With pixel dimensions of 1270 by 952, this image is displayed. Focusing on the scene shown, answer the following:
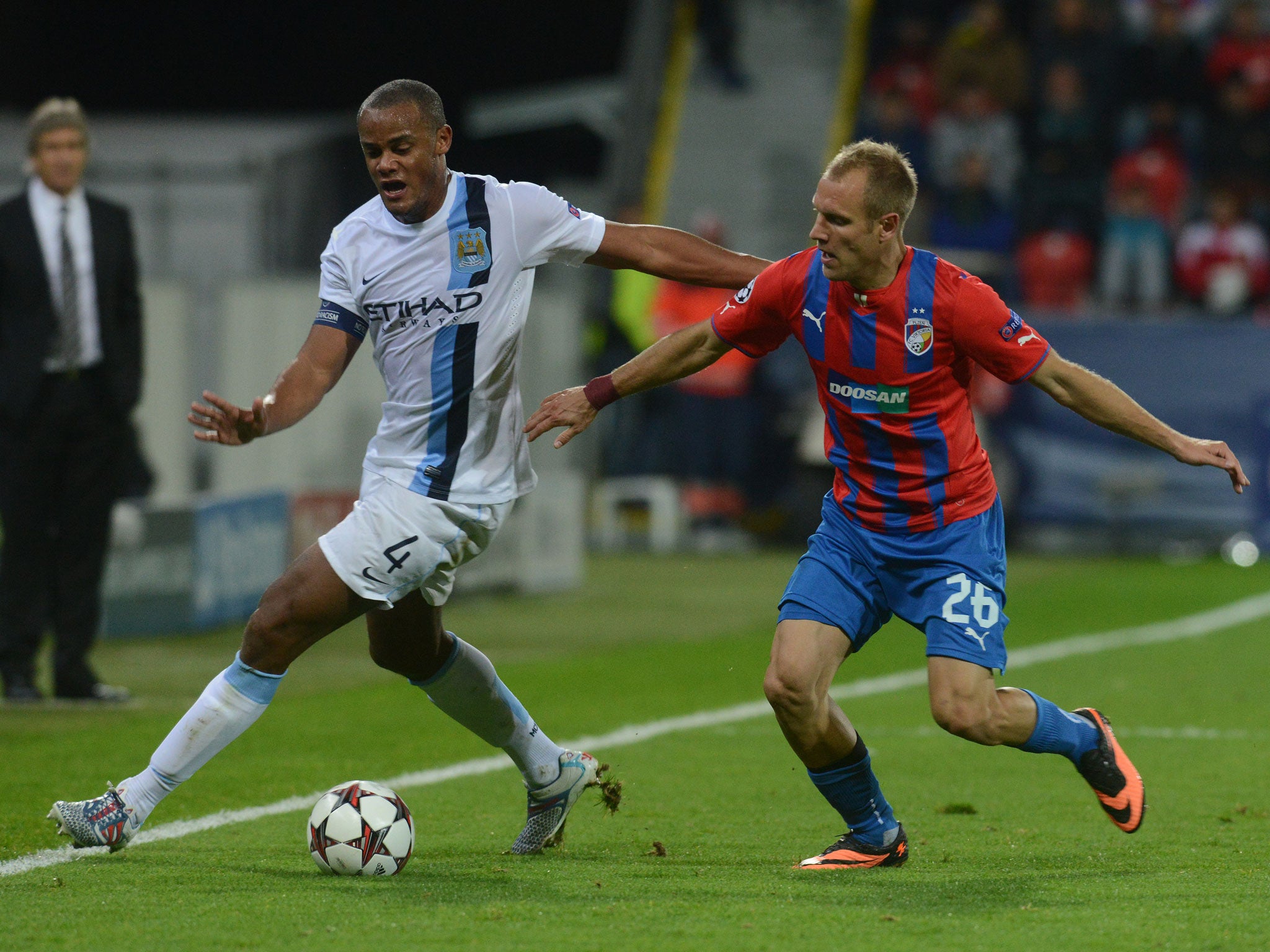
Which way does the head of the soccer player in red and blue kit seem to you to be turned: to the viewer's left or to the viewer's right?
to the viewer's left

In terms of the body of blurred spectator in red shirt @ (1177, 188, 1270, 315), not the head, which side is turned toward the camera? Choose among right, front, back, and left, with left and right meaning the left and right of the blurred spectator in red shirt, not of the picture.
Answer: front

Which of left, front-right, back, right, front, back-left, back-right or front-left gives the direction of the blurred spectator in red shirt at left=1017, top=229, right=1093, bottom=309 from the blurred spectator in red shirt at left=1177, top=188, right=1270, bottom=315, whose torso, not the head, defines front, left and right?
right

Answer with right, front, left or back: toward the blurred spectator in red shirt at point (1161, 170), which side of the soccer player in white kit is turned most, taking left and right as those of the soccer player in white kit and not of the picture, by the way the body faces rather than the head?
back

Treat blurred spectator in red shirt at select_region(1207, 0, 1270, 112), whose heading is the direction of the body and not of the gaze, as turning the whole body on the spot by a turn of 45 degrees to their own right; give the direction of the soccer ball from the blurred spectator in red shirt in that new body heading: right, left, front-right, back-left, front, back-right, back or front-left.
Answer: front-left

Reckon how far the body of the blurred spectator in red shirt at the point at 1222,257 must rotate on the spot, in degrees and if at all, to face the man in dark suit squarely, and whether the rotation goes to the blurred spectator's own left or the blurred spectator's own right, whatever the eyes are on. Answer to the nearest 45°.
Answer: approximately 45° to the blurred spectator's own right

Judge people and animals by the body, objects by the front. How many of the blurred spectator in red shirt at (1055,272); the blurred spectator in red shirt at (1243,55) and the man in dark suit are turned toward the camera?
3

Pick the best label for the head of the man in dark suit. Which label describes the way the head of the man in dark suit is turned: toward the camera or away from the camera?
toward the camera

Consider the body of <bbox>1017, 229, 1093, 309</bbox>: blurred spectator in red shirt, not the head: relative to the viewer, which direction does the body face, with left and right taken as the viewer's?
facing the viewer

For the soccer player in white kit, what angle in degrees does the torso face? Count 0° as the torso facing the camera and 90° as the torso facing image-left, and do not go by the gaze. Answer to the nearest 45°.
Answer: approximately 45°

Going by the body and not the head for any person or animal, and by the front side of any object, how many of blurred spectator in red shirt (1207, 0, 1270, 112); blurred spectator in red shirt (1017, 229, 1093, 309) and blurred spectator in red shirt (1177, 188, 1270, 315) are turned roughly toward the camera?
3

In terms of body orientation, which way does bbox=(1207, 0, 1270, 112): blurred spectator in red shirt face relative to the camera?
toward the camera

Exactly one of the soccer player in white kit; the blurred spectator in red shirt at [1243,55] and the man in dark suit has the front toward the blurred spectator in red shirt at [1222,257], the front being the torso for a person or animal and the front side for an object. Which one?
the blurred spectator in red shirt at [1243,55]

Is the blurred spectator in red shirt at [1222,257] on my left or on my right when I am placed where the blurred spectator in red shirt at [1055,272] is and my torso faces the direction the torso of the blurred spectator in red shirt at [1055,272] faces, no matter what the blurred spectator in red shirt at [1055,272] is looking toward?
on my left

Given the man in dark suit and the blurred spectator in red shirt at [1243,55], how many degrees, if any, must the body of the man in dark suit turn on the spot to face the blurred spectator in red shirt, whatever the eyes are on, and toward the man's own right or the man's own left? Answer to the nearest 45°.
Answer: approximately 135° to the man's own left

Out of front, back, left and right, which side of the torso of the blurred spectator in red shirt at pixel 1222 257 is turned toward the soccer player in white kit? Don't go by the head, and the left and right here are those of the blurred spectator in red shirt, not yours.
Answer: front

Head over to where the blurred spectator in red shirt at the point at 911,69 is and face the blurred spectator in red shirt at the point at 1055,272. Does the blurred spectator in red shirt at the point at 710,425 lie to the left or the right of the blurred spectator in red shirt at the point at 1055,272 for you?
right

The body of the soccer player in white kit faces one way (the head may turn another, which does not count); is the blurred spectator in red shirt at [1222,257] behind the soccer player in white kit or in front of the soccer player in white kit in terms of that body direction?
behind
